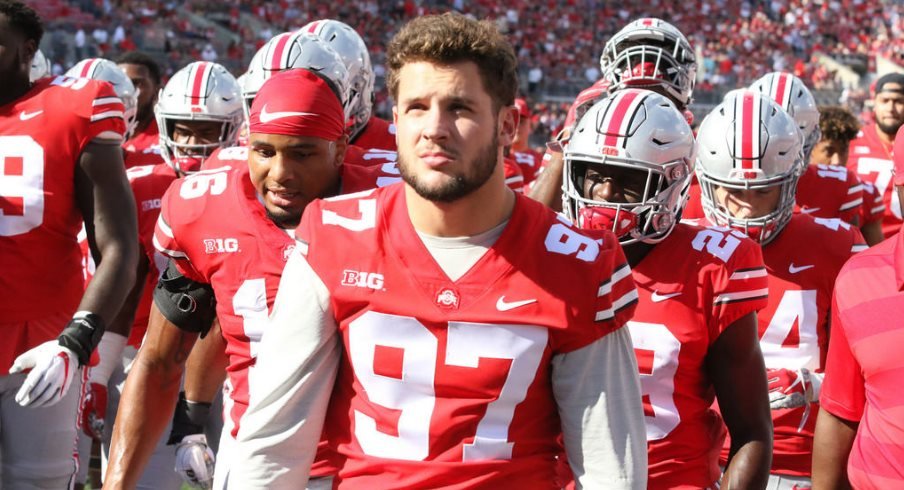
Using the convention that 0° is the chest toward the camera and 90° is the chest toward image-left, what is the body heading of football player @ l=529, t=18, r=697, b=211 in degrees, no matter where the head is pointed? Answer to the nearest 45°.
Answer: approximately 0°

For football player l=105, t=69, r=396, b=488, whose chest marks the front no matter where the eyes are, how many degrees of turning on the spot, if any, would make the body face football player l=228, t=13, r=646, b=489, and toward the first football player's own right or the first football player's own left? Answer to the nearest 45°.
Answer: approximately 45° to the first football player's own left

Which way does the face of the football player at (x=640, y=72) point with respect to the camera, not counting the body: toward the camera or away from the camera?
toward the camera

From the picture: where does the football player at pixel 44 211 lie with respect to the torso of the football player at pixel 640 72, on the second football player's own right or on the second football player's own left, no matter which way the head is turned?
on the second football player's own right

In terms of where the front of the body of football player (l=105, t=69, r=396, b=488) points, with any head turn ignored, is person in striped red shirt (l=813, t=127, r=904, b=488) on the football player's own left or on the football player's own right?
on the football player's own left

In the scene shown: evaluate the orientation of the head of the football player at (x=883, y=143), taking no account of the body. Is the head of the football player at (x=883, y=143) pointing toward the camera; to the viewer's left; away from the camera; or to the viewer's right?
toward the camera

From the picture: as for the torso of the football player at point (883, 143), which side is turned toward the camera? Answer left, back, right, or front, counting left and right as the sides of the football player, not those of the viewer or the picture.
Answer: front

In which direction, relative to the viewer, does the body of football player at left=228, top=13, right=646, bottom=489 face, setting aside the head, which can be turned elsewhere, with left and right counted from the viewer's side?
facing the viewer

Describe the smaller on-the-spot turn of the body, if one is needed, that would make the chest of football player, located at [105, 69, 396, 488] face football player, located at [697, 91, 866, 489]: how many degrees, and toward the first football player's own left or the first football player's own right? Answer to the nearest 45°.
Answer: approximately 90° to the first football player's own left
